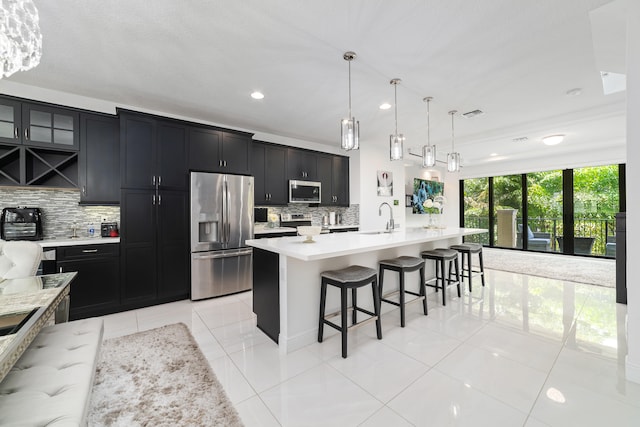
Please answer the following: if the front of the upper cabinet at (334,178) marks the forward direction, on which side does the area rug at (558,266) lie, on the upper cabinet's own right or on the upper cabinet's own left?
on the upper cabinet's own left

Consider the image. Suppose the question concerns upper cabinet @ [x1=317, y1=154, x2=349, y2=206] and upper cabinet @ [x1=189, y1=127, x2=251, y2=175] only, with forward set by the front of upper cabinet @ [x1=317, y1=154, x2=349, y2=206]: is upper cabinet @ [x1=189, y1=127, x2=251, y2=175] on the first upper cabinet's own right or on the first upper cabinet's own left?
on the first upper cabinet's own right

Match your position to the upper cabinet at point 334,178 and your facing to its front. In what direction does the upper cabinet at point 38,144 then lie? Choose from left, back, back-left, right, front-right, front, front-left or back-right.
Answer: right

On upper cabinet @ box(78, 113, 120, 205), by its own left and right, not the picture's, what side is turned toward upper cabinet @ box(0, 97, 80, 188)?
right

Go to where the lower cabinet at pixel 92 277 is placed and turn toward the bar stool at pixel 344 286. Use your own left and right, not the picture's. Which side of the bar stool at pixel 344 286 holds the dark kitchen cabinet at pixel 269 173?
left

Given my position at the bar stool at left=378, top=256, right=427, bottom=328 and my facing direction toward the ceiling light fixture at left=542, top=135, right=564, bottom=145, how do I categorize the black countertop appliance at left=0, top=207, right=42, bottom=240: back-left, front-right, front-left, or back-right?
back-left

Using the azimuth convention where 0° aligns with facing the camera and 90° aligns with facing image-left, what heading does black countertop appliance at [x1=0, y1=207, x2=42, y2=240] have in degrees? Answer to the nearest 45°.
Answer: approximately 0°

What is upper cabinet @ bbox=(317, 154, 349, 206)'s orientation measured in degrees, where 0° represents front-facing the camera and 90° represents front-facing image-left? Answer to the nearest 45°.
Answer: approximately 315°

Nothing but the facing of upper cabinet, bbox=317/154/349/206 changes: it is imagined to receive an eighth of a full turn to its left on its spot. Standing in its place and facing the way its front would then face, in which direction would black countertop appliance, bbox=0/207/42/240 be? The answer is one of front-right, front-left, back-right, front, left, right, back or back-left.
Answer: back-right

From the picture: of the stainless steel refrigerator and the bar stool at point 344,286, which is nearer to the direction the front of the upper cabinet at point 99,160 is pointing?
the bar stool

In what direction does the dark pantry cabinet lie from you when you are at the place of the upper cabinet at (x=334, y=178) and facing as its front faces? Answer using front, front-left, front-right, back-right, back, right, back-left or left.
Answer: right

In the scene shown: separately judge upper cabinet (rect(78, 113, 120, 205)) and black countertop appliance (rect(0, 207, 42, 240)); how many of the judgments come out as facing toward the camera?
2
